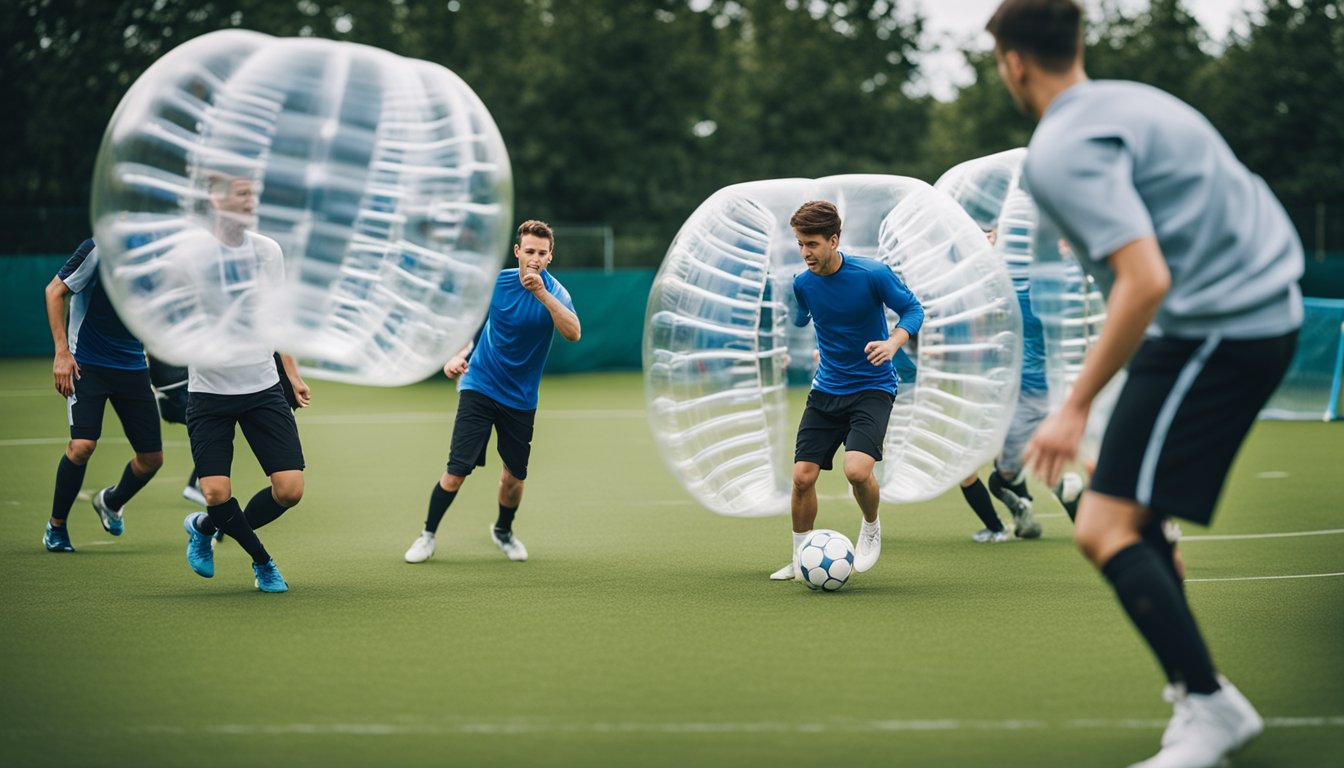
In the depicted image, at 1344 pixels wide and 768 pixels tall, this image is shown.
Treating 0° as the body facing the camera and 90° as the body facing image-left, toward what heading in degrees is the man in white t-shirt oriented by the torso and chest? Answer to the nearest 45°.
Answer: approximately 0°

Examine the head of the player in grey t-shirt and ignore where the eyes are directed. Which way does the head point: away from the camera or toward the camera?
away from the camera

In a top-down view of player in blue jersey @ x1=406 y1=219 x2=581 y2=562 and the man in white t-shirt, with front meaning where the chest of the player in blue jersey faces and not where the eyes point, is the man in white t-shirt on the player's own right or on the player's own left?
on the player's own right

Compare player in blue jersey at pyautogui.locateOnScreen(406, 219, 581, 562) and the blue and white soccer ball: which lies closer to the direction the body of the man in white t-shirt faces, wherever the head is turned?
the blue and white soccer ball

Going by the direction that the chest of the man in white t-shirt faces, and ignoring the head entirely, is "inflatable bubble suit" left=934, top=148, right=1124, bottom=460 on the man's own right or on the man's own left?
on the man's own left

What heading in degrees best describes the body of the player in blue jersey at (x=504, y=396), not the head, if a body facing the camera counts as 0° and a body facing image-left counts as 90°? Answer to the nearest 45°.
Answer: approximately 0°

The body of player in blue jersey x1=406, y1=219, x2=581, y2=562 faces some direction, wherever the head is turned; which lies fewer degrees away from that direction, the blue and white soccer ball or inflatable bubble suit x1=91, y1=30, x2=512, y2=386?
the inflatable bubble suit

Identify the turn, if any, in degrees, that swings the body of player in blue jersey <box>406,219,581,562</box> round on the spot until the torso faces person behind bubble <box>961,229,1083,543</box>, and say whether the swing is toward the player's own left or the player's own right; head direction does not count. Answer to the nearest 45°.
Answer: approximately 90° to the player's own left
